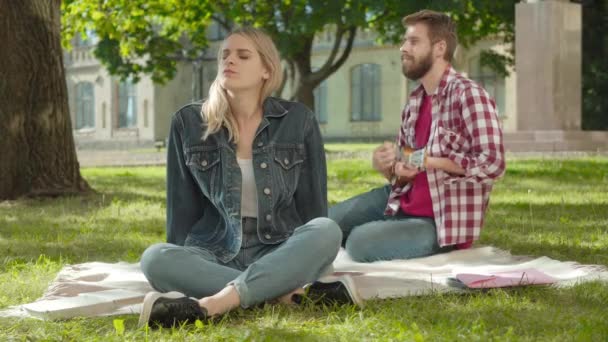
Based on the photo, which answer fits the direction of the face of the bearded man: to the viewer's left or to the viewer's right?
to the viewer's left

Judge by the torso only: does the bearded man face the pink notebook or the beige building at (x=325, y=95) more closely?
the pink notebook

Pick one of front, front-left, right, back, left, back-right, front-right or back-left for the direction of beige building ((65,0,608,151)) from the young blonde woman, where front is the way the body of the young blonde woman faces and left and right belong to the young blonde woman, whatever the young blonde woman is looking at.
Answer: back

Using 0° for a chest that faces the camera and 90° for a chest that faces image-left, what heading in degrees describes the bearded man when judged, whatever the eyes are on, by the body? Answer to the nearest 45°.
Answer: approximately 45°

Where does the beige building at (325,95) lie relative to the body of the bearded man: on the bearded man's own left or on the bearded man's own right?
on the bearded man's own right

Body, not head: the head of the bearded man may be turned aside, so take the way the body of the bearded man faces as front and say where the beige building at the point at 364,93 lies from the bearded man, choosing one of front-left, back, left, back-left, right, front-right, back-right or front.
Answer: back-right

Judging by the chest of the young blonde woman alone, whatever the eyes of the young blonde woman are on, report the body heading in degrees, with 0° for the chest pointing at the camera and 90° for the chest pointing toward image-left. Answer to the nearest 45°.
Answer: approximately 0°

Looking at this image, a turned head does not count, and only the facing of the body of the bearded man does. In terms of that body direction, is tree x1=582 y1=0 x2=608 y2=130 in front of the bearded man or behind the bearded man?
behind

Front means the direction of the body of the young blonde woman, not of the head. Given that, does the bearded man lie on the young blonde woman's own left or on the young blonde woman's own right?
on the young blonde woman's own left
